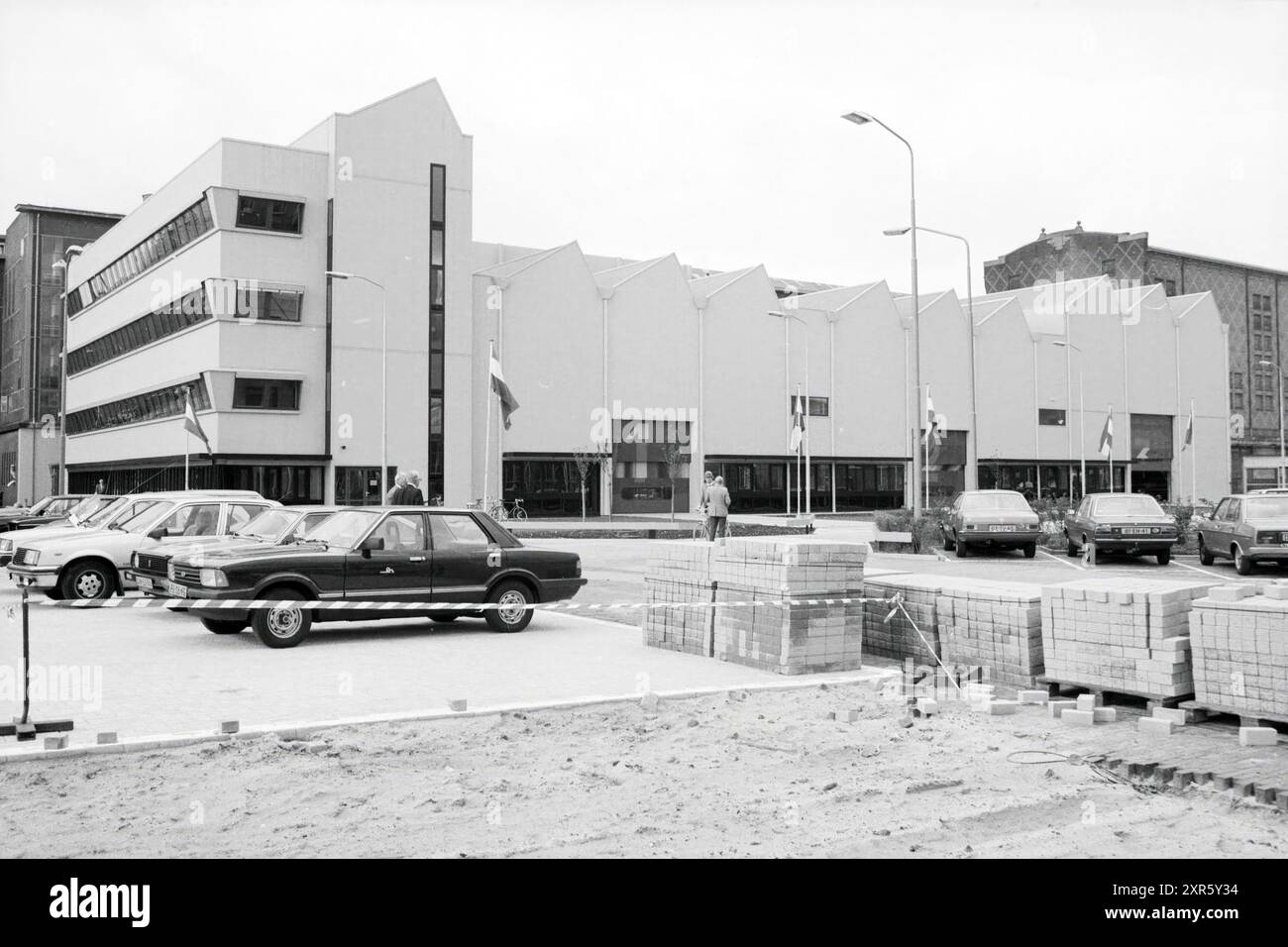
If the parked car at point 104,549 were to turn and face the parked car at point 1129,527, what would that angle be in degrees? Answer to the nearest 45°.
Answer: approximately 135° to its left

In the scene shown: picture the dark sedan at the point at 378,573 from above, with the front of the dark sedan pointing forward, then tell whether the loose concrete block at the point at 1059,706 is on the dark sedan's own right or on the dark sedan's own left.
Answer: on the dark sedan's own left

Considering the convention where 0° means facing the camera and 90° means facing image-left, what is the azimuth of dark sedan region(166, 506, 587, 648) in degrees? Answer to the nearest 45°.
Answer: approximately 45°

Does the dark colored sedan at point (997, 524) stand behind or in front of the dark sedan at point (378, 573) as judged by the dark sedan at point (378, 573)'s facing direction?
behind
